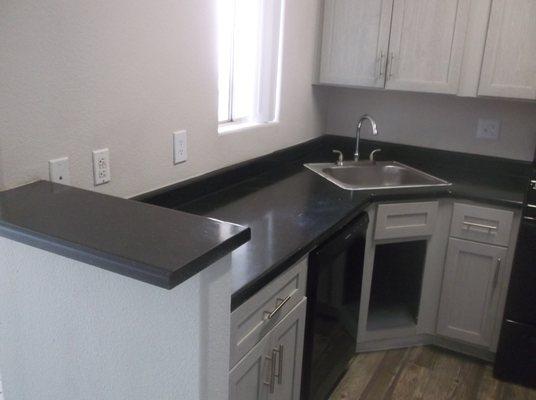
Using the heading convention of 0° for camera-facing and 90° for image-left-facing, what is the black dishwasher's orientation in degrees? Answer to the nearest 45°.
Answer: approximately 315°

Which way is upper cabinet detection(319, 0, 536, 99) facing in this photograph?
toward the camera

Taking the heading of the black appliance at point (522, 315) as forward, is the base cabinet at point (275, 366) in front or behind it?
in front

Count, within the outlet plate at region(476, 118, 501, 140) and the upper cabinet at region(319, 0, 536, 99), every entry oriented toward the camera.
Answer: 2

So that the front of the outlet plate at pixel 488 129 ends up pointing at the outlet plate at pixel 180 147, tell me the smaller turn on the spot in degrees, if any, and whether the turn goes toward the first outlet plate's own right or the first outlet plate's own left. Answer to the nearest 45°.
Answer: approximately 45° to the first outlet plate's own right

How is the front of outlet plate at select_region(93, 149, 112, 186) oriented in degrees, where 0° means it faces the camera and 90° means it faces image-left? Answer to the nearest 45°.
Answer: approximately 315°

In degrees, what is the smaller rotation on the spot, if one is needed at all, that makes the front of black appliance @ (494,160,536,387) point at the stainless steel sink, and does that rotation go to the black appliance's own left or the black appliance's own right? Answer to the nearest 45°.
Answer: approximately 90° to the black appliance's own right

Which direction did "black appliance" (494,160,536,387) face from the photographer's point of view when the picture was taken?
facing the viewer

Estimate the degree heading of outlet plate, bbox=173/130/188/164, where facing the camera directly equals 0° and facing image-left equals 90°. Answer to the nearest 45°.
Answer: approximately 315°

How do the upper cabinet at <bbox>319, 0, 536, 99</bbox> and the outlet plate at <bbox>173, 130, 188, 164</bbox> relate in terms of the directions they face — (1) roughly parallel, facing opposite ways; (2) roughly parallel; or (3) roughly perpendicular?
roughly perpendicular

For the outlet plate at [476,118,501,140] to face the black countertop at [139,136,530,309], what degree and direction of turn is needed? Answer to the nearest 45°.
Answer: approximately 45° to its right

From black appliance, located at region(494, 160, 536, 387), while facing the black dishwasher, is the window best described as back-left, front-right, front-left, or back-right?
front-right

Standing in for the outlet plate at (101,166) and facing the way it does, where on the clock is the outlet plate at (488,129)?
the outlet plate at (488,129) is roughly at 10 o'clock from the outlet plate at (101,166).

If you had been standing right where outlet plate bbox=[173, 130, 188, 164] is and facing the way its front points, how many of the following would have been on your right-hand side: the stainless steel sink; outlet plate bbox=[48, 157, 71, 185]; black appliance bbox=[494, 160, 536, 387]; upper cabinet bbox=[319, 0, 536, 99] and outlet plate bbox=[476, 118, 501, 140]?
1

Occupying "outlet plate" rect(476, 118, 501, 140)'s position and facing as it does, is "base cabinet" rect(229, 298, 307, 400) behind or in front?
in front

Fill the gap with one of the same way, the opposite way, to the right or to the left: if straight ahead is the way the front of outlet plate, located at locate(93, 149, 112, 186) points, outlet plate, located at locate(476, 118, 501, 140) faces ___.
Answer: to the right

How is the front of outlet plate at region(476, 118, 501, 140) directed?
toward the camera
